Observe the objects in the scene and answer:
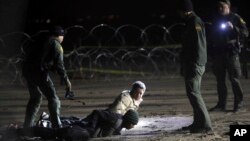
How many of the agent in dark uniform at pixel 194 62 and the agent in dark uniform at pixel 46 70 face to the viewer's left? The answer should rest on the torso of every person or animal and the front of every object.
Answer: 1

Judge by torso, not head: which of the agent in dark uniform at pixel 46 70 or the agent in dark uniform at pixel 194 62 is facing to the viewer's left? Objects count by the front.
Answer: the agent in dark uniform at pixel 194 62

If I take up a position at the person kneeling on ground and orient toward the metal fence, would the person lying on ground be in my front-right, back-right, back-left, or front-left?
back-left

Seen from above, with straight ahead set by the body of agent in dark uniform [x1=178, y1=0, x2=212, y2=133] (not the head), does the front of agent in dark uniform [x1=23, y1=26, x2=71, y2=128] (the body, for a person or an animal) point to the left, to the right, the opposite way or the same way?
the opposite way

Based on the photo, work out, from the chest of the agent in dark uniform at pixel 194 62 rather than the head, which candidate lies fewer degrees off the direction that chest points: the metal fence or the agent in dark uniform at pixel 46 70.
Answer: the agent in dark uniform

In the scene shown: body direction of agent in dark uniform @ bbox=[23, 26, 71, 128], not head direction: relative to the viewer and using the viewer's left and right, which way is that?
facing to the right of the viewer

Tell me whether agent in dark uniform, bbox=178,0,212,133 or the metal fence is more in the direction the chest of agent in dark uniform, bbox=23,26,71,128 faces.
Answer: the agent in dark uniform

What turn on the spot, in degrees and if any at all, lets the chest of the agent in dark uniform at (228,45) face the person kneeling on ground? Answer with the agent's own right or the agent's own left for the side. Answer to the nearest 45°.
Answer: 0° — they already face them

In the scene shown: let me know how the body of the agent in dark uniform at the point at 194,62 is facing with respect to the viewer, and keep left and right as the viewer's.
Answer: facing to the left of the viewer
